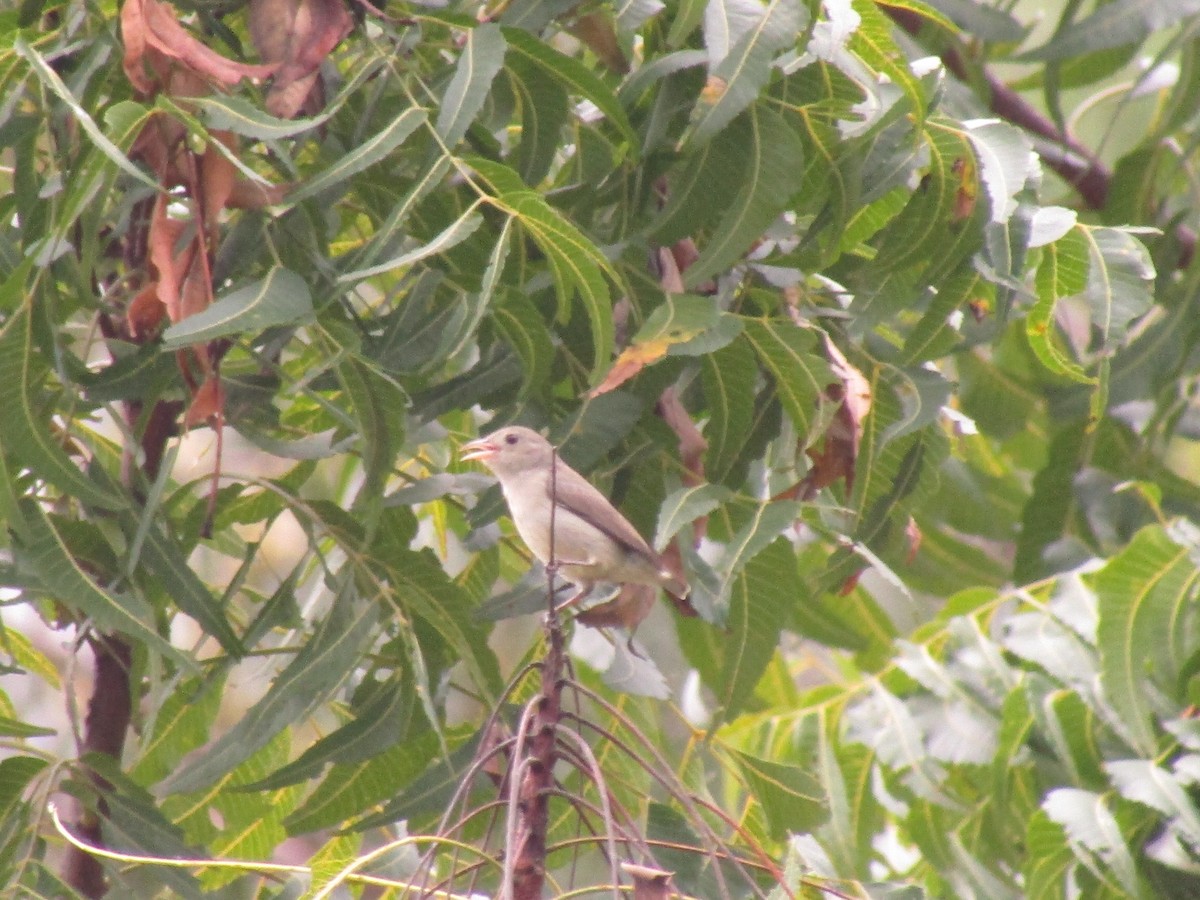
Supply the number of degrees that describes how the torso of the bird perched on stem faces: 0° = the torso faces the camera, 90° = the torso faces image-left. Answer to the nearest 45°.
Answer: approximately 90°
